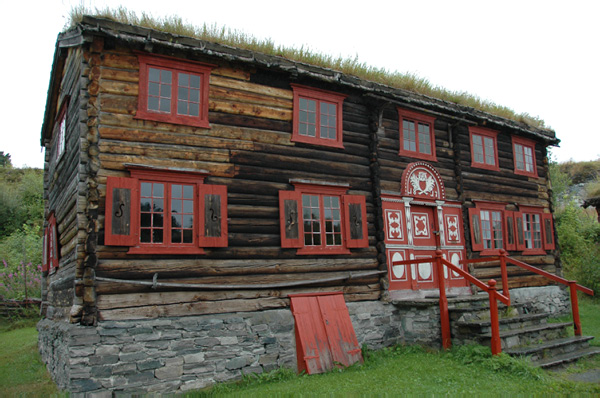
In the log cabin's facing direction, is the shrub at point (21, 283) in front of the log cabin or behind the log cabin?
behind

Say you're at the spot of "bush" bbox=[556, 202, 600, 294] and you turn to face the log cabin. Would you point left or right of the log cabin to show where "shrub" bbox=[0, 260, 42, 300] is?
right

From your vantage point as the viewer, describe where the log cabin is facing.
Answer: facing the viewer and to the right of the viewer

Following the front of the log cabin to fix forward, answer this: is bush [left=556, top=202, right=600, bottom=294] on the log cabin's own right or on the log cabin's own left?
on the log cabin's own left
